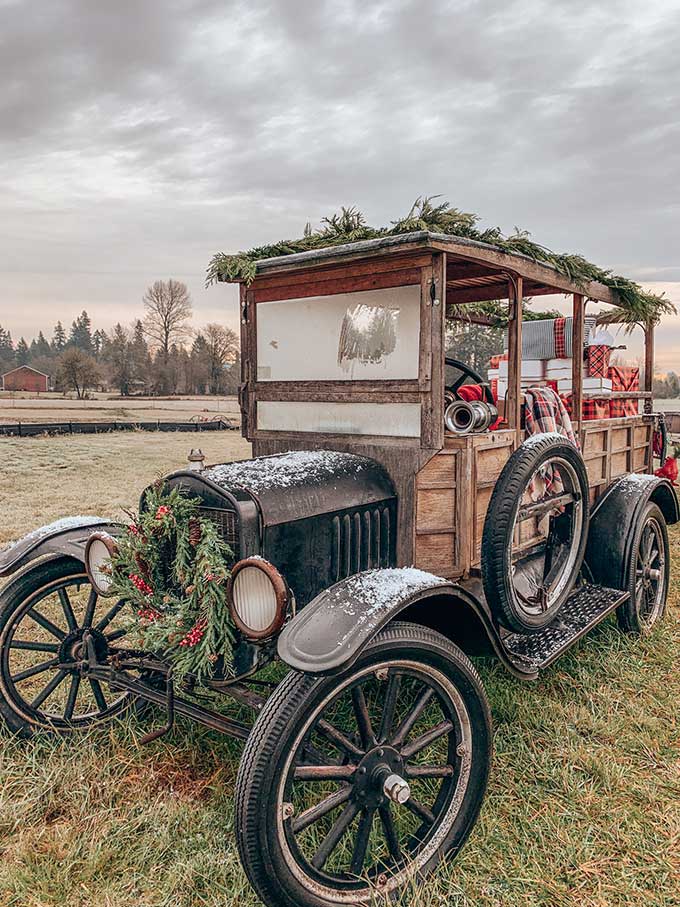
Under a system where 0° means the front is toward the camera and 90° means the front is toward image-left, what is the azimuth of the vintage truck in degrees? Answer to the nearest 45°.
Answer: approximately 45°

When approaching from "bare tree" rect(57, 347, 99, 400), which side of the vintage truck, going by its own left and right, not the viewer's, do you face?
right

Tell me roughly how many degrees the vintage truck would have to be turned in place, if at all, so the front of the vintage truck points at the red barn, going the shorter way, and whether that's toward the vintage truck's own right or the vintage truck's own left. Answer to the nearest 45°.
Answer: approximately 90° to the vintage truck's own right
